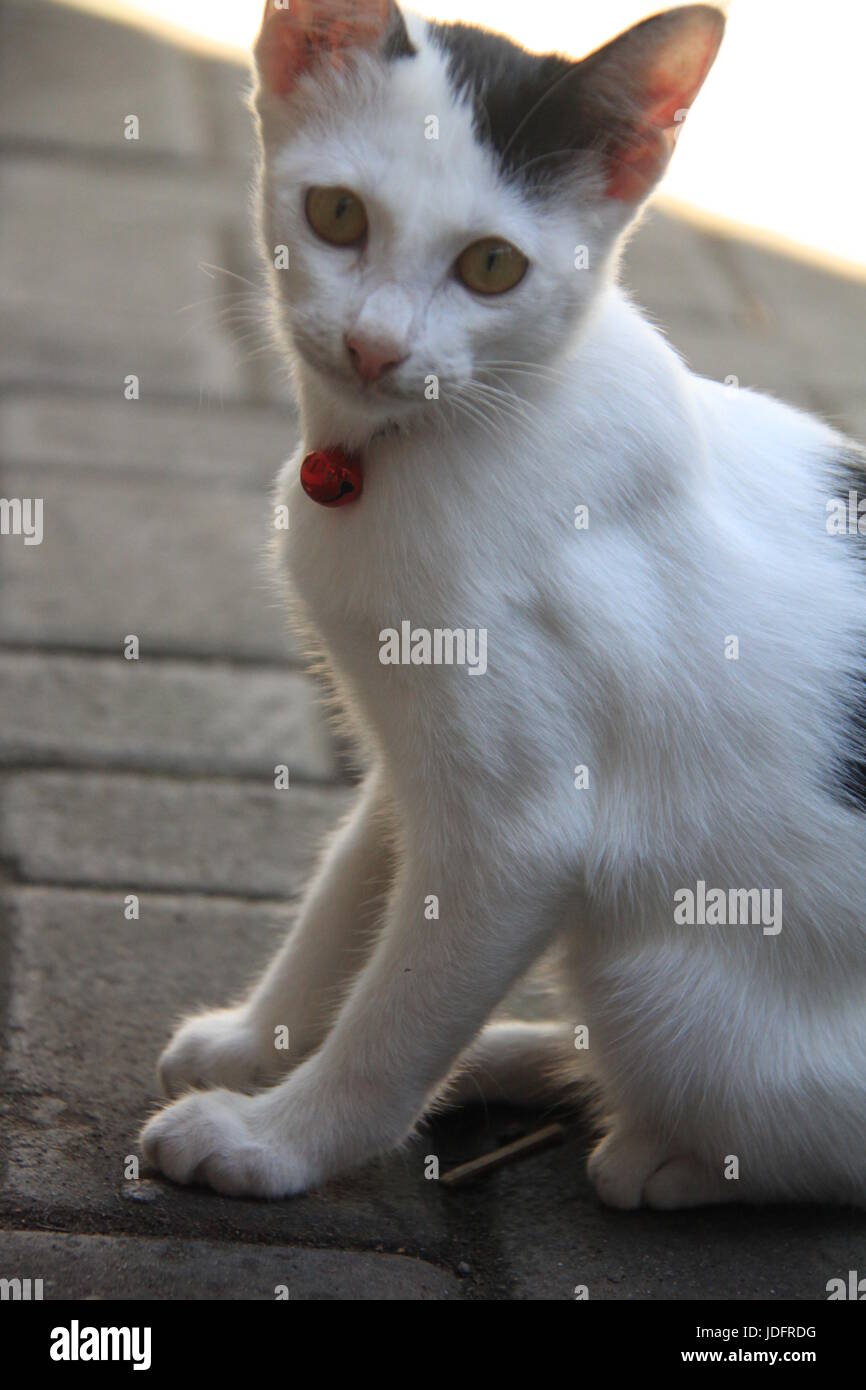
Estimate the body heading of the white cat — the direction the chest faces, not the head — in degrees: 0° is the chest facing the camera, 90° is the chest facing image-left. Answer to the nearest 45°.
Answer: approximately 90°
